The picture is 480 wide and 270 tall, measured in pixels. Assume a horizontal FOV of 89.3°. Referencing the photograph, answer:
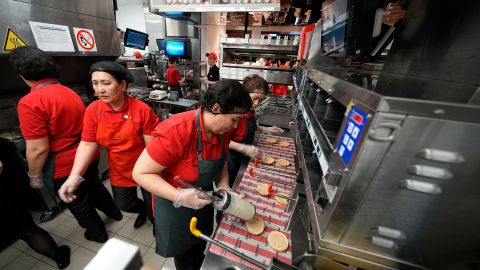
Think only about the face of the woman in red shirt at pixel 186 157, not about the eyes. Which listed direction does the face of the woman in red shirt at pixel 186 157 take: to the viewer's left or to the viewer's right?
to the viewer's right

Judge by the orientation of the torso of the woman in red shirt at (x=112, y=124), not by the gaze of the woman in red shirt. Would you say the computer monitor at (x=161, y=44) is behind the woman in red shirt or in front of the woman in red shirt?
behind

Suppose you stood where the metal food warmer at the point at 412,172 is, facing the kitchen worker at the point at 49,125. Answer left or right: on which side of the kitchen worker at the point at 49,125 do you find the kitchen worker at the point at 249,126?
right

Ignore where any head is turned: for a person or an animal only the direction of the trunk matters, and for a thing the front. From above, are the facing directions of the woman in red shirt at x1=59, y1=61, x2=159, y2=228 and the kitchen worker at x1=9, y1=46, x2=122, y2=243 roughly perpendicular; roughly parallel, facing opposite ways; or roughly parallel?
roughly perpendicular

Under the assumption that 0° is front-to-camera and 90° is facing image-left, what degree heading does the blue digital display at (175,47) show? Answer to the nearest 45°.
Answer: approximately 0°

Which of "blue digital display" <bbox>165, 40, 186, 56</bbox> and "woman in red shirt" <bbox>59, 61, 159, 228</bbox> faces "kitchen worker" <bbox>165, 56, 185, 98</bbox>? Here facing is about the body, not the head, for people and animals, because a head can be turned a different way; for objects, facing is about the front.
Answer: the blue digital display

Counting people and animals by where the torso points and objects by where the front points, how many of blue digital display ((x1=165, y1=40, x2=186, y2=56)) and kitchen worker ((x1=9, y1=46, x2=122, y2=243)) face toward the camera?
1

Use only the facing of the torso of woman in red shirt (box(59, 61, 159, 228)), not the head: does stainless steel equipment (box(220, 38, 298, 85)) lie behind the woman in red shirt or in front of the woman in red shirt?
behind
